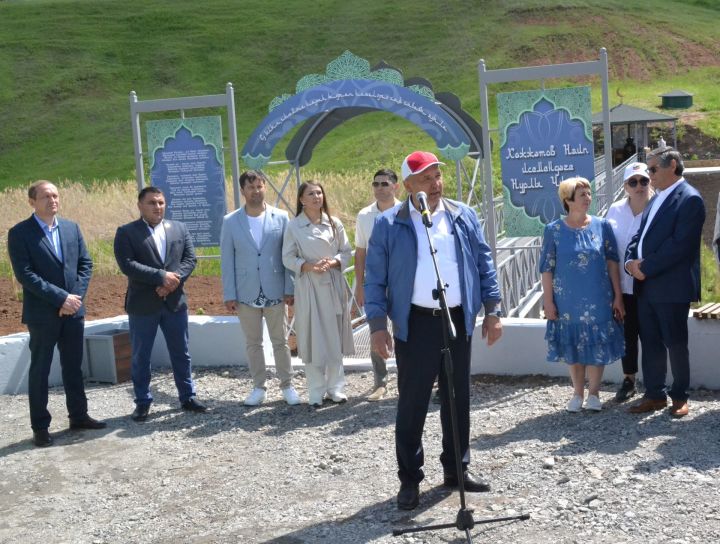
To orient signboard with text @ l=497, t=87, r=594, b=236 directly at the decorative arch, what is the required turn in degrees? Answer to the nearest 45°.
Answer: approximately 90° to its right

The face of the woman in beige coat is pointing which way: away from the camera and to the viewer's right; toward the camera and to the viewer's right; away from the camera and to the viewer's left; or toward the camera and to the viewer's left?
toward the camera and to the viewer's right

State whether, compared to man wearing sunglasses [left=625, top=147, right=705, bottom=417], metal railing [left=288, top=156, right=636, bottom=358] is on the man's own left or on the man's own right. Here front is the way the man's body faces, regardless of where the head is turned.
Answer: on the man's own right

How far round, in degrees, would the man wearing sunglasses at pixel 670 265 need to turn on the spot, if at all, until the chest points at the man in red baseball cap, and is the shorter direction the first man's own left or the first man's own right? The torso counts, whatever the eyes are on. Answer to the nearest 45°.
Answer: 0° — they already face them

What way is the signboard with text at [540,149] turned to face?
toward the camera

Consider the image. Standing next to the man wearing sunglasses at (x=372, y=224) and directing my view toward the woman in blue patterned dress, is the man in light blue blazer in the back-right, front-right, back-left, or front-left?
back-right

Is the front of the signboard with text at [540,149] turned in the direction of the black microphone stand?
yes

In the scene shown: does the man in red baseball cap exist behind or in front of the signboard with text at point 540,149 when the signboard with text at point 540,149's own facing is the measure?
in front

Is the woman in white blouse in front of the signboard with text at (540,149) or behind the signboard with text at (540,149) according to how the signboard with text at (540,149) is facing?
in front

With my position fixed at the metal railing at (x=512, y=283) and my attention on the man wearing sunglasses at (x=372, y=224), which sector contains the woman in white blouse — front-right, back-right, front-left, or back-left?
front-left

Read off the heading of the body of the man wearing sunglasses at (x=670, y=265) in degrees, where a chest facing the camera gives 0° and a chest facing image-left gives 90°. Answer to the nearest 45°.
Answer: approximately 45°

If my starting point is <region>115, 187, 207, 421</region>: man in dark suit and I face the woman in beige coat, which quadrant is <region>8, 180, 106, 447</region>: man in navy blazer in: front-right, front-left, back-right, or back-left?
back-right

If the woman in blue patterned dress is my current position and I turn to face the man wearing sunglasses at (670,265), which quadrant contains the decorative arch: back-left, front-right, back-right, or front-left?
back-left

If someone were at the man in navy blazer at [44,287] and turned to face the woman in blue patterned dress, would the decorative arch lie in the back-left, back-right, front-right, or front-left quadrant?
front-left

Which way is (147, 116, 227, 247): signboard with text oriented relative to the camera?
toward the camera
